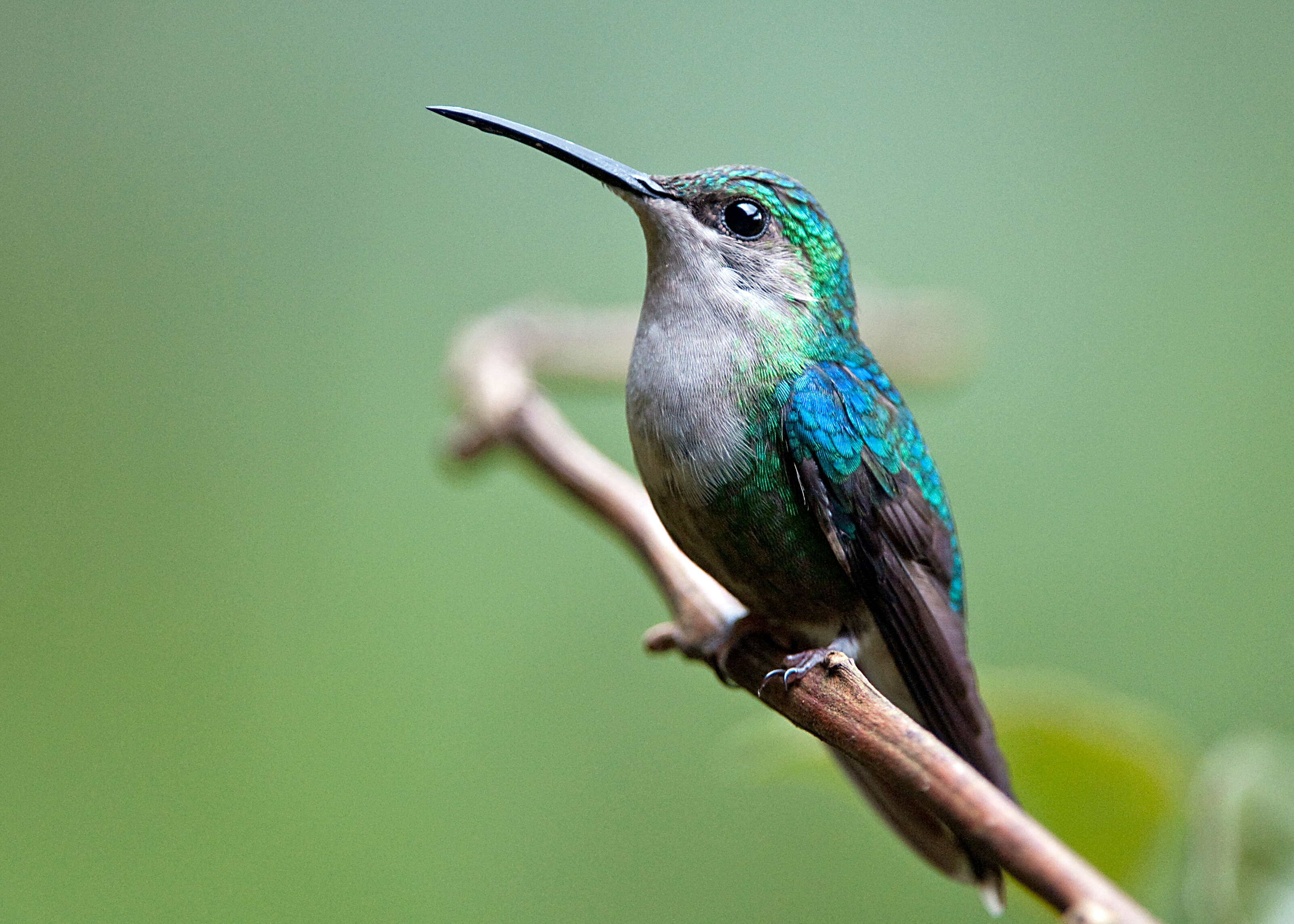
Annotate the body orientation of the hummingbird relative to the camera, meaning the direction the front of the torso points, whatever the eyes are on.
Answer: to the viewer's left
